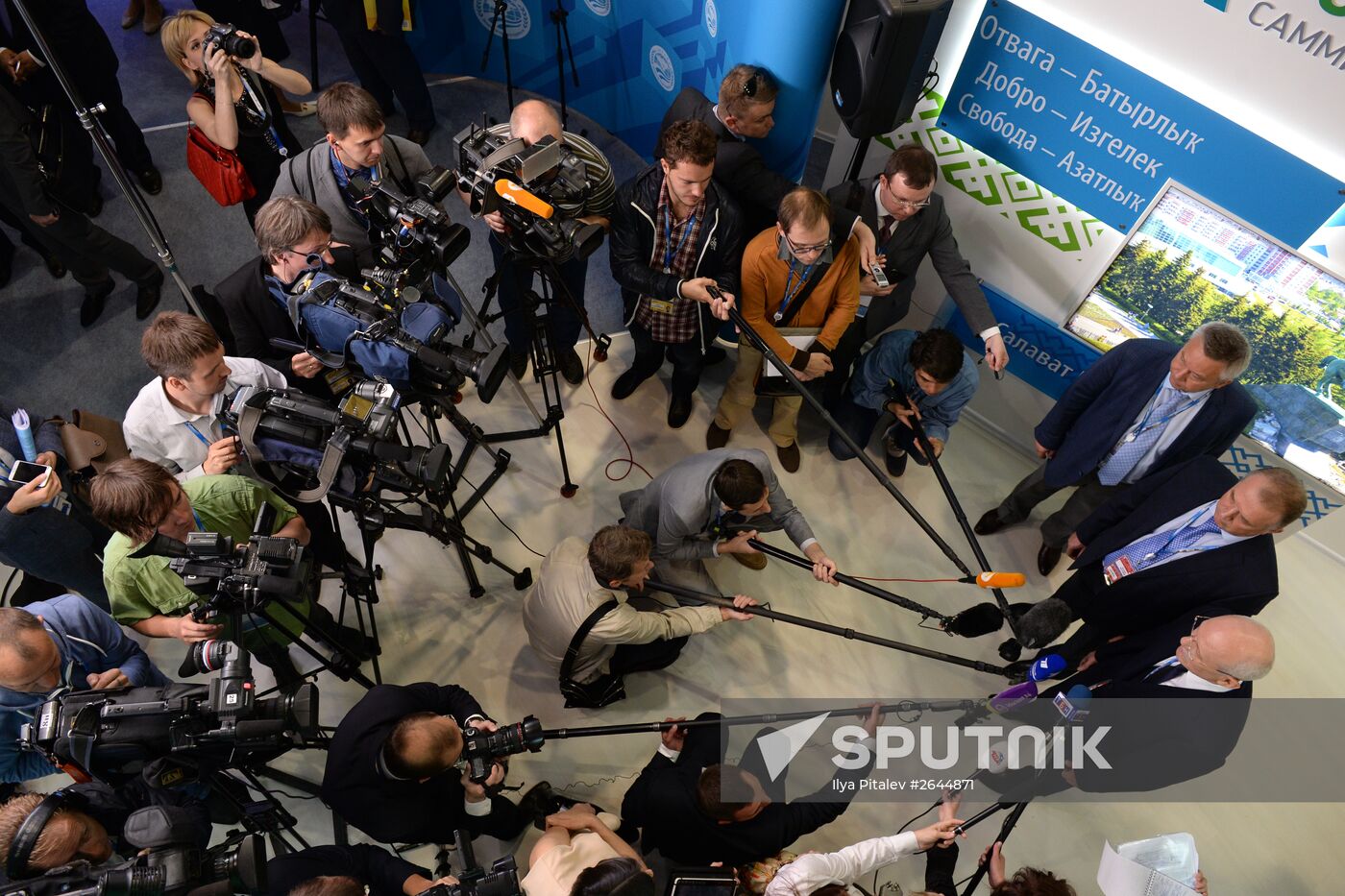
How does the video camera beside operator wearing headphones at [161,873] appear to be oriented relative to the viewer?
to the viewer's right

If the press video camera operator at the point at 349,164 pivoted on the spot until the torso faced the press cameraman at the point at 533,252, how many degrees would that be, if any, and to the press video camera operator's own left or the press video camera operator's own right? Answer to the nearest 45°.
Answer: approximately 45° to the press video camera operator's own left

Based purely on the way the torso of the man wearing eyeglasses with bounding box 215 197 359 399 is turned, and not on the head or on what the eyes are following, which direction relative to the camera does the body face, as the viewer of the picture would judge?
to the viewer's right

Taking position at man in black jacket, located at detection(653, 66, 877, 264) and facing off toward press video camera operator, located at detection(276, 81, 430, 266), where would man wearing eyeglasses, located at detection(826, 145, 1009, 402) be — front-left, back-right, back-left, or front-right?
back-left

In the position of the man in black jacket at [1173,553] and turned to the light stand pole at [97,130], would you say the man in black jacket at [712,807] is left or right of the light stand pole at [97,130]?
left

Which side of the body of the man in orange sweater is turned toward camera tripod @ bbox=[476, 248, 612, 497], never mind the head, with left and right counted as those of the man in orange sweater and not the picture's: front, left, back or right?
right

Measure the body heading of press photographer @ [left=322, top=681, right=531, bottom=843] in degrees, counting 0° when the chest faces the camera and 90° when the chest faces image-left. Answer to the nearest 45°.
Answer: approximately 270°

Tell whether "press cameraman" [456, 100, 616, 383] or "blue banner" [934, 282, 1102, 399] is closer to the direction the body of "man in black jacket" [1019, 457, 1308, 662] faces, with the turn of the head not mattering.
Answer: the press cameraman

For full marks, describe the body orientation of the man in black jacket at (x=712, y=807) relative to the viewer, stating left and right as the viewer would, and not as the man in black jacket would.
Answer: facing away from the viewer and to the right of the viewer

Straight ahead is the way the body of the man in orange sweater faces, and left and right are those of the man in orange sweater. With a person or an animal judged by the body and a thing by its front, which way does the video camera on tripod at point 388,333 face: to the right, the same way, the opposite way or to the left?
to the left

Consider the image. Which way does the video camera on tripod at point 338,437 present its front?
to the viewer's right

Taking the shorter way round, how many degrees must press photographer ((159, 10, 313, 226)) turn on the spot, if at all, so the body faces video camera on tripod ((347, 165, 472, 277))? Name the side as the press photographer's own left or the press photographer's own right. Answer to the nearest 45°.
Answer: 0° — they already face it

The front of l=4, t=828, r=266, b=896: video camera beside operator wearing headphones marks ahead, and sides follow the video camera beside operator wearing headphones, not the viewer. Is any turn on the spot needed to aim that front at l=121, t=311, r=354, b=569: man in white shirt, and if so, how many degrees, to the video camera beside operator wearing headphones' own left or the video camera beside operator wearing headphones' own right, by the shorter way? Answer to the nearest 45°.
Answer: approximately 90° to the video camera beside operator wearing headphones' own left
